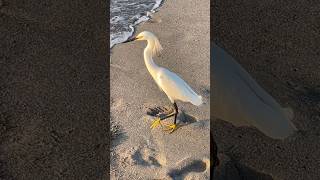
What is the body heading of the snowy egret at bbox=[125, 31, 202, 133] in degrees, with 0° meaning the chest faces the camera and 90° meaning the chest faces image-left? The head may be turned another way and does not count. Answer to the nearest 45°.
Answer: approximately 90°
